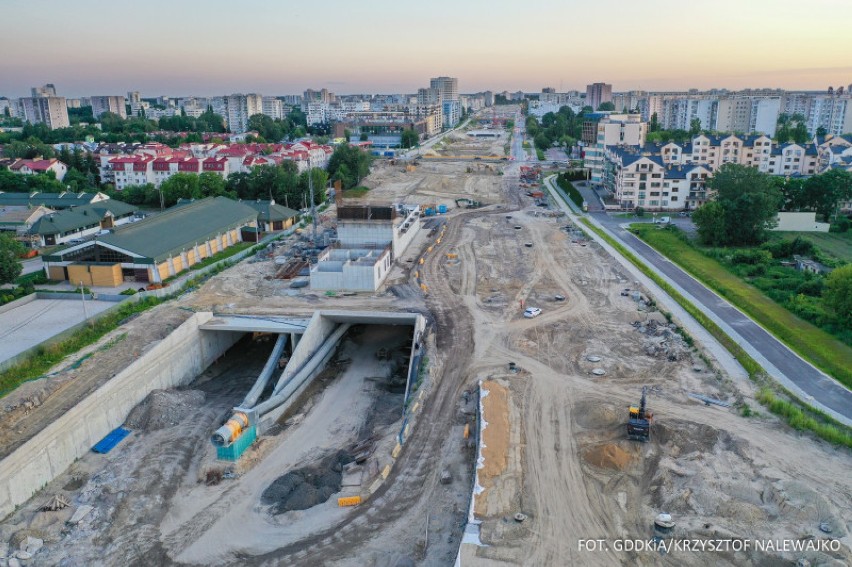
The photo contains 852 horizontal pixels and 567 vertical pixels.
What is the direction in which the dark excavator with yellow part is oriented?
away from the camera

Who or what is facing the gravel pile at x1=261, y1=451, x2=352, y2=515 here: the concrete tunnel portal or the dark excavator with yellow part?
the concrete tunnel portal

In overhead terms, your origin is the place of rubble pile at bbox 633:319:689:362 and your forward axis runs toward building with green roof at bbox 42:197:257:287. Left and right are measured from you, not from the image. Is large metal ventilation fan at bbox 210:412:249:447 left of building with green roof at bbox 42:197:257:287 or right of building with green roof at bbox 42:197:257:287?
left

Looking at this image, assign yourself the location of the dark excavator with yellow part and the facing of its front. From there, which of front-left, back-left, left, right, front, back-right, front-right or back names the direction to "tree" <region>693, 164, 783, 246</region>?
front

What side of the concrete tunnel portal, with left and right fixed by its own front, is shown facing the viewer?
front

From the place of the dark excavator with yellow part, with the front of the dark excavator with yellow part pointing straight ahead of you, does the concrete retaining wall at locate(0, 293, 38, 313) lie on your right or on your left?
on your left

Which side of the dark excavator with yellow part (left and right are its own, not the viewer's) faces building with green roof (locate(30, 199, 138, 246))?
left

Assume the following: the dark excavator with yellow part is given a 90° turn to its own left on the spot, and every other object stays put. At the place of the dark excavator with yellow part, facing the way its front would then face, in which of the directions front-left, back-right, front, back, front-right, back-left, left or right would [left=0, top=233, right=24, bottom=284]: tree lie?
front

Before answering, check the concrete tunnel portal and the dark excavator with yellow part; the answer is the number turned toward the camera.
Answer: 1

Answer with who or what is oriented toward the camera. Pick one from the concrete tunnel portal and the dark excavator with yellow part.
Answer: the concrete tunnel portal

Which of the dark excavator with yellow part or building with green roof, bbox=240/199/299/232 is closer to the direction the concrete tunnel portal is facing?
the dark excavator with yellow part

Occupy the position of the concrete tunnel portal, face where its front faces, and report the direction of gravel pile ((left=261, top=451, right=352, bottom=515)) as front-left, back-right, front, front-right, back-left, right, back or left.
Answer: front

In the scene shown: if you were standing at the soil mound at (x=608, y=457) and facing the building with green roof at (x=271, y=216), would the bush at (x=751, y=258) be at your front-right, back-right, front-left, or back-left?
front-right

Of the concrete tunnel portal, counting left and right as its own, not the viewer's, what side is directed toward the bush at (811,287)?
left

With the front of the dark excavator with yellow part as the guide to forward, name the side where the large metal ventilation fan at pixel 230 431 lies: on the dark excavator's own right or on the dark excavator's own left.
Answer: on the dark excavator's own left

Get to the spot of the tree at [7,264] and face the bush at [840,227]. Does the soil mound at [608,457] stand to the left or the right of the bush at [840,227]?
right

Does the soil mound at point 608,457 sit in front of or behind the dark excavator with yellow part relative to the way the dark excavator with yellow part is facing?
behind

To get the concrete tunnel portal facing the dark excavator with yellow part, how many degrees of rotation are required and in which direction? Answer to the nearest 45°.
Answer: approximately 45° to its left
